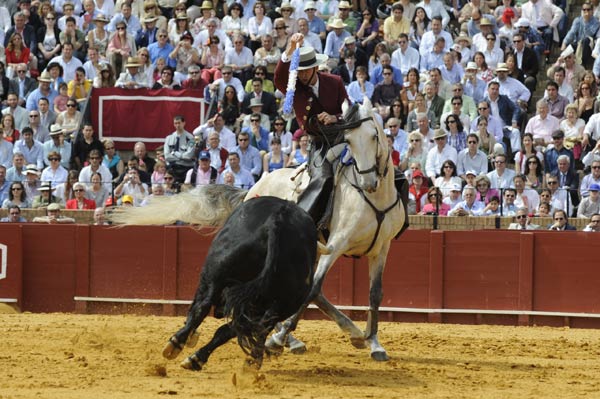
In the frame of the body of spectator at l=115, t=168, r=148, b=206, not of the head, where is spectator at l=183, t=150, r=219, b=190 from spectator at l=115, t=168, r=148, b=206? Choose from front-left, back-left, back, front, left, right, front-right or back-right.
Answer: left

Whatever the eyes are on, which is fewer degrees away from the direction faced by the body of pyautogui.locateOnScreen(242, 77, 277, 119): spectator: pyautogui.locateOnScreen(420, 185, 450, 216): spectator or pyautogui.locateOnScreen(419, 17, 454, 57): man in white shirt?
the spectator

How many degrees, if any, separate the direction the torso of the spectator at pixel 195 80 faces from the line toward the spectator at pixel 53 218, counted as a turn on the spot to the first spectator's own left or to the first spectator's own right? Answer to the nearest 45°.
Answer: approximately 45° to the first spectator's own right

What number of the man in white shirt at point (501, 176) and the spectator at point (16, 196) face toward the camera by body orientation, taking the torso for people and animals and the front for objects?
2

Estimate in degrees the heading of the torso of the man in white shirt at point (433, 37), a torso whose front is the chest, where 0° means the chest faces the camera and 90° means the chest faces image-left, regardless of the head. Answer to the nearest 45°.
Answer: approximately 0°

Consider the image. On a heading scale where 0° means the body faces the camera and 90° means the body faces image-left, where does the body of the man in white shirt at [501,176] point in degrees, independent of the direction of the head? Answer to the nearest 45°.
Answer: approximately 0°

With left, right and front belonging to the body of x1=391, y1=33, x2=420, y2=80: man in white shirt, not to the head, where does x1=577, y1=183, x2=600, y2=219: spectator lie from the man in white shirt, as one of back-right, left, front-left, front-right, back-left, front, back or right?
front-left

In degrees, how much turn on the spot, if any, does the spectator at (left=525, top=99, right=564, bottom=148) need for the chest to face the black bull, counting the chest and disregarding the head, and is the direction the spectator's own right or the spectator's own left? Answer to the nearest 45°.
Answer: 0° — they already face it
